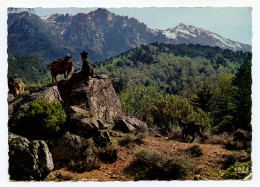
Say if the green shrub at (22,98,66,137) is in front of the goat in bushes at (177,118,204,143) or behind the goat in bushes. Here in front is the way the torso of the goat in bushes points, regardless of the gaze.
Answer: in front

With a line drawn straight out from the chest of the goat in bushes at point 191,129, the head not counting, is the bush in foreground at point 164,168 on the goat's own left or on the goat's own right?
on the goat's own left

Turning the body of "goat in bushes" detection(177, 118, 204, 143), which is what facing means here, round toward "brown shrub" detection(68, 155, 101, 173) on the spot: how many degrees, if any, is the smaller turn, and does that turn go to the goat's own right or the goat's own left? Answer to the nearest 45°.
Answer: approximately 45° to the goat's own left

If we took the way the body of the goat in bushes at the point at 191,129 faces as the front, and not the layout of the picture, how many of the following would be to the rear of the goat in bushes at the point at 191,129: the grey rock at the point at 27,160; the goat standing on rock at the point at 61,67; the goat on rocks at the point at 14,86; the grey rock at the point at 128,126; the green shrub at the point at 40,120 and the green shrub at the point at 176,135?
0

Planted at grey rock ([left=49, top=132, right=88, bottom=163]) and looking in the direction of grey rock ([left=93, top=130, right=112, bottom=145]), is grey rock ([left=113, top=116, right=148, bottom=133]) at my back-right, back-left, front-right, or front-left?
front-left

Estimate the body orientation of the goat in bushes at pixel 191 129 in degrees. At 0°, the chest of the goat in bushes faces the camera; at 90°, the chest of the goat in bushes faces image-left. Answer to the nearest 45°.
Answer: approximately 90°

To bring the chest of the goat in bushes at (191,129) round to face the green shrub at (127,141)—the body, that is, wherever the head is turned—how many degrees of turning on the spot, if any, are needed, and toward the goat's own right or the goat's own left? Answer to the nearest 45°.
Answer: approximately 45° to the goat's own left

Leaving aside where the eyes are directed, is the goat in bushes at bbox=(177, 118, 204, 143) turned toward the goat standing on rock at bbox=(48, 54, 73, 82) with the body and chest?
yes

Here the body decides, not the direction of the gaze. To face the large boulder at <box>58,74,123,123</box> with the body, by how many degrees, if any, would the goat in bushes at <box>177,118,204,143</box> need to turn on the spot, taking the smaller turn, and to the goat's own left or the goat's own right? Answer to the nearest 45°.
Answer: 0° — it already faces it

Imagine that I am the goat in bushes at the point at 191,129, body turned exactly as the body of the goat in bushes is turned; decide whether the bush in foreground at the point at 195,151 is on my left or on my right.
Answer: on my left

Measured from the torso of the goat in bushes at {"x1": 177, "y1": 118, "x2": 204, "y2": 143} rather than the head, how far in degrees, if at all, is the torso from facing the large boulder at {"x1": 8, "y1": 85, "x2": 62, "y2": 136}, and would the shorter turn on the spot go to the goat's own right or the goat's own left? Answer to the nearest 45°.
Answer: approximately 45° to the goat's own left

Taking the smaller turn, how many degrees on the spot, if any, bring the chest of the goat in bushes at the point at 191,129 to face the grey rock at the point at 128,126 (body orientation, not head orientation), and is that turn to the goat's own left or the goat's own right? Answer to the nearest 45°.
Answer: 0° — it already faces it

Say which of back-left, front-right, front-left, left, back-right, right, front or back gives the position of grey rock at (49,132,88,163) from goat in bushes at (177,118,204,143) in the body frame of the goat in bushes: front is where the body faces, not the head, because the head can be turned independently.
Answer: front-left

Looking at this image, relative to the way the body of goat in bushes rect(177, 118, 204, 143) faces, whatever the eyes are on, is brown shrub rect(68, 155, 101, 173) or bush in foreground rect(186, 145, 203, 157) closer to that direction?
the brown shrub
